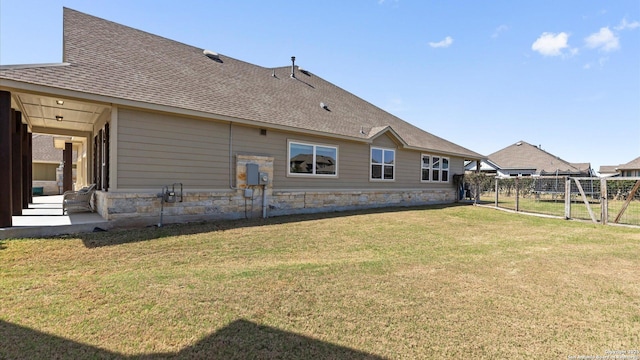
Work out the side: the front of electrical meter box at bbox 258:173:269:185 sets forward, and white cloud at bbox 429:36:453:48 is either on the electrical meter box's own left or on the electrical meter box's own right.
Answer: on the electrical meter box's own left

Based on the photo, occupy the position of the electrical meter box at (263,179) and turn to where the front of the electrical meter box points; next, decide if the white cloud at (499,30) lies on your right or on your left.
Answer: on your left

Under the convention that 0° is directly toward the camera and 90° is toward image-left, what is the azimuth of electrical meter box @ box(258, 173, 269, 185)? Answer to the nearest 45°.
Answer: approximately 315°

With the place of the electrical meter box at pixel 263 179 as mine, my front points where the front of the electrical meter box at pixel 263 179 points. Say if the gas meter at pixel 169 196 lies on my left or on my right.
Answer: on my right

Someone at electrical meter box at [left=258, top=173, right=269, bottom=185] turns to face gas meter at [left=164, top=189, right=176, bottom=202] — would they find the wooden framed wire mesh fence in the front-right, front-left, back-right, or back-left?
back-left

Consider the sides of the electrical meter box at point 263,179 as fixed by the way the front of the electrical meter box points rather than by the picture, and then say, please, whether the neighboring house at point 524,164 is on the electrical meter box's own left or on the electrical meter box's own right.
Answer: on the electrical meter box's own left
